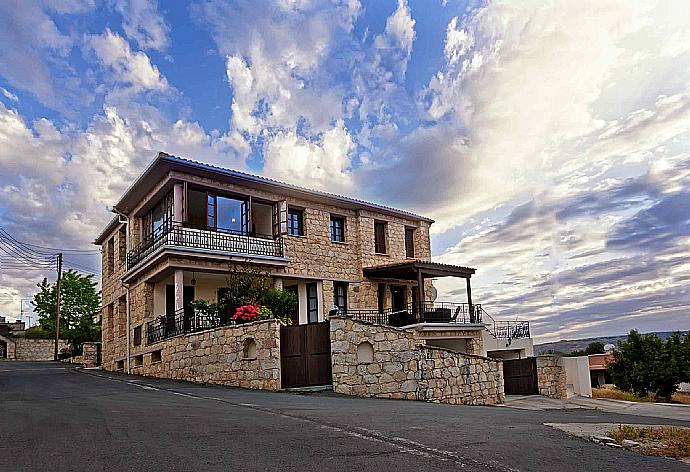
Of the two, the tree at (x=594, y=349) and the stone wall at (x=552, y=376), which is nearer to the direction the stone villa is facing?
the stone wall

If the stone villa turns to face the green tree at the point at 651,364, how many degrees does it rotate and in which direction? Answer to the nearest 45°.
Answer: approximately 45° to its left

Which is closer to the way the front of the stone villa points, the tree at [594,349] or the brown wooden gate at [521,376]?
the brown wooden gate

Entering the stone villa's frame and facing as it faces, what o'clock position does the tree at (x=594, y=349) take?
The tree is roughly at 9 o'clock from the stone villa.

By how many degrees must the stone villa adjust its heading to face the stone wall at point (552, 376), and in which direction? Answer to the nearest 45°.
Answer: approximately 45° to its left

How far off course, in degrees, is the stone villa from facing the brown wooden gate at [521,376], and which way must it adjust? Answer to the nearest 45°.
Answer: approximately 45° to its left

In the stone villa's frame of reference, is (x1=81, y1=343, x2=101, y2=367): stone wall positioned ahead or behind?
behind

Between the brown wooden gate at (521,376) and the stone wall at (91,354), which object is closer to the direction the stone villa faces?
the brown wooden gate

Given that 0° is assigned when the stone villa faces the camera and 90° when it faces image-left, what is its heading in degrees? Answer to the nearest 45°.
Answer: approximately 315°

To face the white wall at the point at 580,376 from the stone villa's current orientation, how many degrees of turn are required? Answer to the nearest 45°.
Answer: approximately 45° to its left

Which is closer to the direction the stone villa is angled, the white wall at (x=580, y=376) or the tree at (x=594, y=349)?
the white wall
